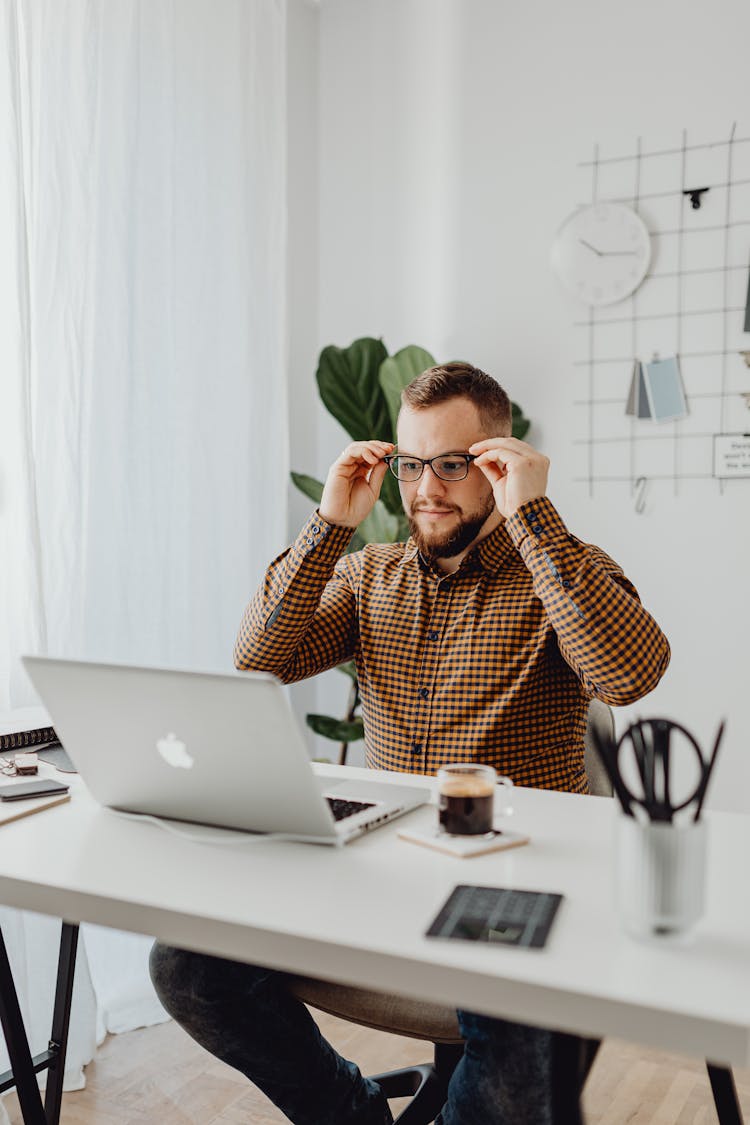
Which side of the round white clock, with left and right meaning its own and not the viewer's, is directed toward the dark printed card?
front

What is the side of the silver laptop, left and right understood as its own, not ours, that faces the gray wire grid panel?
front

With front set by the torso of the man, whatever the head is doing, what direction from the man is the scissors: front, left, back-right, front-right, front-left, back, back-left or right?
front-left

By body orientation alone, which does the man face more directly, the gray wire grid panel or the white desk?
the white desk

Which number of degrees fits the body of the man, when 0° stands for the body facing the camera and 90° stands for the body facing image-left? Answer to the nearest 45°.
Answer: approximately 45°

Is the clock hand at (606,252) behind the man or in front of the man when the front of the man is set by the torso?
behind

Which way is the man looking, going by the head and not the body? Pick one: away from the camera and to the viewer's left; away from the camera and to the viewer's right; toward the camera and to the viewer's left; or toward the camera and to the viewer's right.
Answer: toward the camera and to the viewer's left

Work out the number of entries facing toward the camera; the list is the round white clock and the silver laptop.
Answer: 1

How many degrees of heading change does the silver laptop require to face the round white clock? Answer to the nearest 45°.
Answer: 0° — it already faces it

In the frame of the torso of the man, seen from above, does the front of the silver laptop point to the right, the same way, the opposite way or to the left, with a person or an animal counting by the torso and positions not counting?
the opposite way

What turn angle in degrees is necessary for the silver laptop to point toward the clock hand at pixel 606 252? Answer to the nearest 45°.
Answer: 0° — it already faces it
